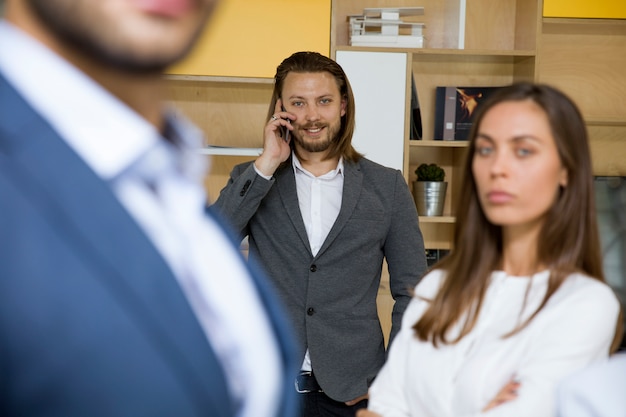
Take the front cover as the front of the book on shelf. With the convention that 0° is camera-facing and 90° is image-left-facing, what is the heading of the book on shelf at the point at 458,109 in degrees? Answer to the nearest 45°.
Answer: approximately 0°

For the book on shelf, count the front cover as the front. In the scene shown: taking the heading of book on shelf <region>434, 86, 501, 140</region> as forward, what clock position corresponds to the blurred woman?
The blurred woman is roughly at 12 o'clock from the book on shelf.

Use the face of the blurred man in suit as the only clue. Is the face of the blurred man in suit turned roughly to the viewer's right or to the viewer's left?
to the viewer's right

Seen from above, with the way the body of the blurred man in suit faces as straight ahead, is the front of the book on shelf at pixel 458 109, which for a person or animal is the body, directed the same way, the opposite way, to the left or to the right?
to the right

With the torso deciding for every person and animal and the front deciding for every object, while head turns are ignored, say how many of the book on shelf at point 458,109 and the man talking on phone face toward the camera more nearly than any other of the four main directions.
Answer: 2

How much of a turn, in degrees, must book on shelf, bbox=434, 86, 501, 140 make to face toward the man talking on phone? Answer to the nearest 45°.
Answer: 0° — it already faces them

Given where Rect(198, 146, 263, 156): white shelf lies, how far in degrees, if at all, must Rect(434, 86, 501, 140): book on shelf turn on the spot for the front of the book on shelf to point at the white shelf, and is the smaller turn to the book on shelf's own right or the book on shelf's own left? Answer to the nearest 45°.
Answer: approximately 45° to the book on shelf's own right
